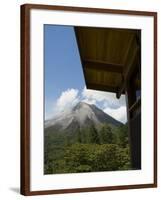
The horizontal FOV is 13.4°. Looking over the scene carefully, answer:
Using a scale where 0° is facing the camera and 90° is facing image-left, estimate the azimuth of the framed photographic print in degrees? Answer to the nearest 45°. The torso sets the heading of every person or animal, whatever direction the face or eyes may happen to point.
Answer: approximately 315°
